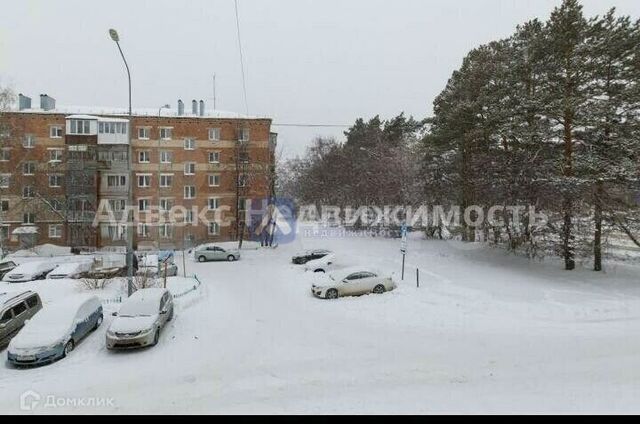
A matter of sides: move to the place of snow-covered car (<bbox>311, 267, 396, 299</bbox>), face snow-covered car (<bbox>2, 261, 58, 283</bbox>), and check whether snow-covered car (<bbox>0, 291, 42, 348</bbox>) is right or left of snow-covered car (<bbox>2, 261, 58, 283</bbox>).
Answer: left

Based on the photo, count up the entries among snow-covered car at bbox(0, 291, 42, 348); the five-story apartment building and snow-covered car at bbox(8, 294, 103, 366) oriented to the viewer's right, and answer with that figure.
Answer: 0

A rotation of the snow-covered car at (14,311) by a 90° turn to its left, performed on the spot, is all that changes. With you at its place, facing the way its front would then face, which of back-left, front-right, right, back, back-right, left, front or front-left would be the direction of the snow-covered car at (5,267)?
back-left

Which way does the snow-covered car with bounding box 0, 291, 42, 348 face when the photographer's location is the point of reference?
facing the viewer and to the left of the viewer

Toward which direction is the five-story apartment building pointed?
toward the camera

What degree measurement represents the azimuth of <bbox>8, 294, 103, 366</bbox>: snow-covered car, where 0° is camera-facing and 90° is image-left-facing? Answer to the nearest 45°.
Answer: approximately 45°

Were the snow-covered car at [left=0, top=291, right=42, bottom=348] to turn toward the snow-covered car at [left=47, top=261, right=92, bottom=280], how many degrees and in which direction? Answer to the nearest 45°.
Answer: approximately 135° to its right

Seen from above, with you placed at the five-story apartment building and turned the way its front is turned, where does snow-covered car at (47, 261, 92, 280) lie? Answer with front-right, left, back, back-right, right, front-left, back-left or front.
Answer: front

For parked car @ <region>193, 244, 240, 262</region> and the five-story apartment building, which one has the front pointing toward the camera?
the five-story apartment building

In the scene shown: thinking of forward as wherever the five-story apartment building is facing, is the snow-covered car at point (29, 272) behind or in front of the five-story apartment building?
in front

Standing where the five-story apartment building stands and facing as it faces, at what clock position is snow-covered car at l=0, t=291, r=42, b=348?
The snow-covered car is roughly at 12 o'clock from the five-story apartment building.

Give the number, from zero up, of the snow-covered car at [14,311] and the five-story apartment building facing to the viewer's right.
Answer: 0

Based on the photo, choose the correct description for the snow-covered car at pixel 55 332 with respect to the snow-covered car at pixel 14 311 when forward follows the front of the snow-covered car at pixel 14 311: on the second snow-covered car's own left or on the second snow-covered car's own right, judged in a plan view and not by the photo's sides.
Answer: on the second snow-covered car's own left
